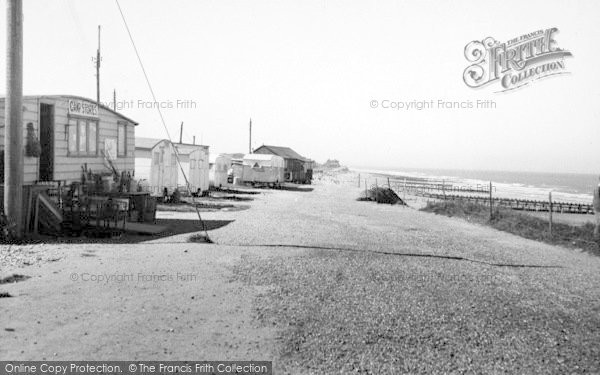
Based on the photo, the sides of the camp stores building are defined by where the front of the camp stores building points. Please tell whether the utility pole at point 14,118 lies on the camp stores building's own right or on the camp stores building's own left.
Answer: on the camp stores building's own right

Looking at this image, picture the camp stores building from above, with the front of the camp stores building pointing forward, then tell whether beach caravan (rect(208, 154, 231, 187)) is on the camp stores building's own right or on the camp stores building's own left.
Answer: on the camp stores building's own left

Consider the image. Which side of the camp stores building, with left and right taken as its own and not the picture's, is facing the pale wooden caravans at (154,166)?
left

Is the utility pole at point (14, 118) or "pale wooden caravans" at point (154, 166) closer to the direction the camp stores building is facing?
the utility pole

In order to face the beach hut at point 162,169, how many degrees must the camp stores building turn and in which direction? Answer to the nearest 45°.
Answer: approximately 90° to its left

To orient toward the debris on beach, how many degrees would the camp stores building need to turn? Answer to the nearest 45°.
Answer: approximately 90° to its left

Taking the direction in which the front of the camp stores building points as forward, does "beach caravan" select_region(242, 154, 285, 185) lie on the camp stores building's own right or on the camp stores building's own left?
on the camp stores building's own left

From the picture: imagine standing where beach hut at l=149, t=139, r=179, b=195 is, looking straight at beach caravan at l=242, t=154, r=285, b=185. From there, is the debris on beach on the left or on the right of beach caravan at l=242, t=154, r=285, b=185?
right

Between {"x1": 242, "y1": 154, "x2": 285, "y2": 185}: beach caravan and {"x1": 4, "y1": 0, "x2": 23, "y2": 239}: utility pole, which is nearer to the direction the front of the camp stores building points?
the utility pole

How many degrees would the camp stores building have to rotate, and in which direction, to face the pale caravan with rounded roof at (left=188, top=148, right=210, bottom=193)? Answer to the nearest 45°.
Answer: approximately 90° to its left
